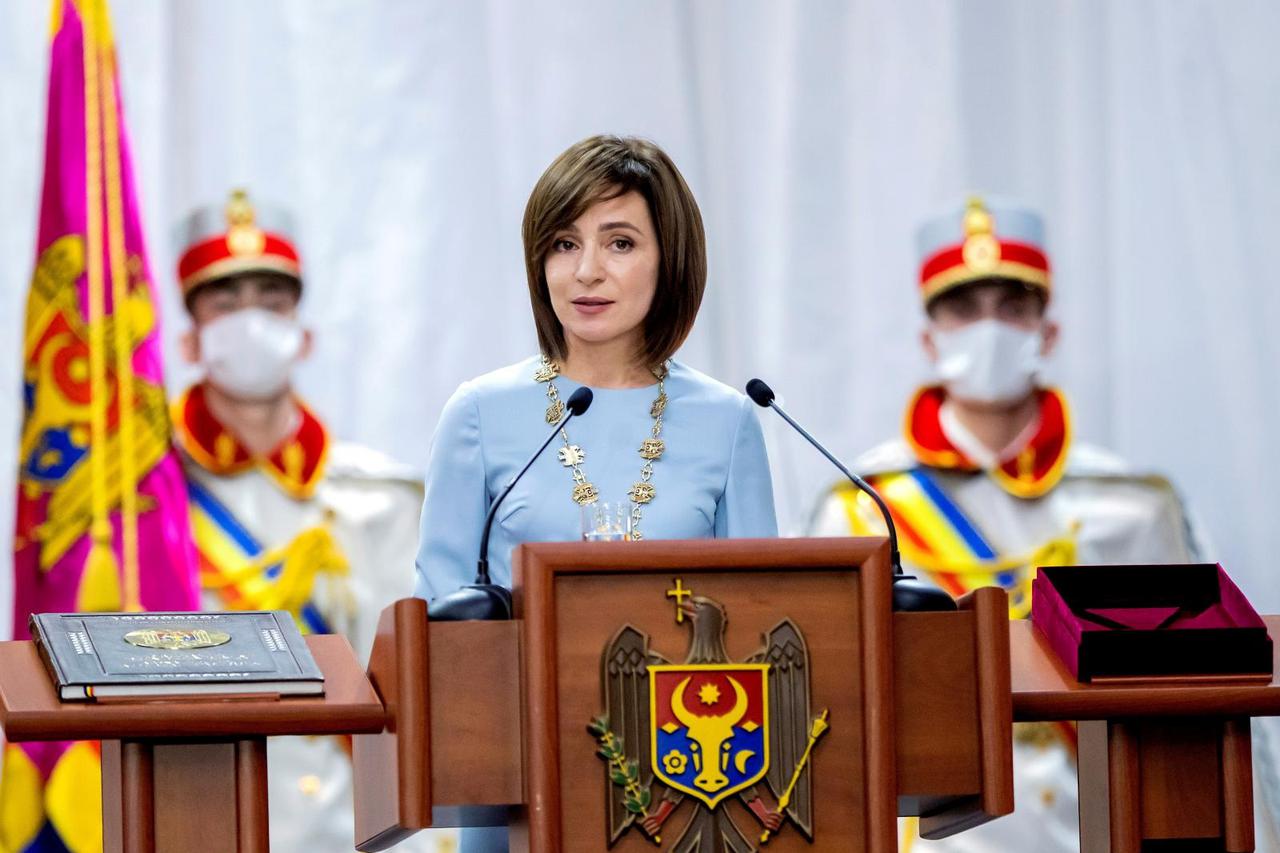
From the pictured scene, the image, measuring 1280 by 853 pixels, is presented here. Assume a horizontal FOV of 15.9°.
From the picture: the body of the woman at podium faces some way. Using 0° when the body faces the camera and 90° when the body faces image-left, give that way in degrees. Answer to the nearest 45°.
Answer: approximately 0°

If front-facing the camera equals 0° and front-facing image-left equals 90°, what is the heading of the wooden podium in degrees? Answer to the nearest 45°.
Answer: approximately 0°

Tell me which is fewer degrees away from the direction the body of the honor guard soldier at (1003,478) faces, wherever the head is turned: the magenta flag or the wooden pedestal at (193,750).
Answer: the wooden pedestal

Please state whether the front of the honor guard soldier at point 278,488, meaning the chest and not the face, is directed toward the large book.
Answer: yes

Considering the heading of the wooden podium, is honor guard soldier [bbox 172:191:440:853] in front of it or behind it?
behind

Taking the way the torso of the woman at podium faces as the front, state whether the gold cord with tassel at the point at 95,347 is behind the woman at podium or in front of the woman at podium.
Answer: behind
